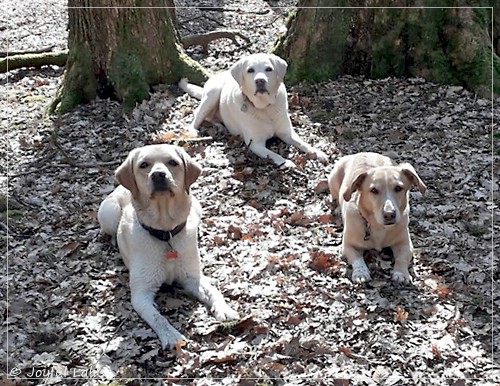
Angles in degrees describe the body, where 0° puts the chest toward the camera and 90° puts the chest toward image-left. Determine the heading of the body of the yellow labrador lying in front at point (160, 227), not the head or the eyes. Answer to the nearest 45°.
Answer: approximately 315°

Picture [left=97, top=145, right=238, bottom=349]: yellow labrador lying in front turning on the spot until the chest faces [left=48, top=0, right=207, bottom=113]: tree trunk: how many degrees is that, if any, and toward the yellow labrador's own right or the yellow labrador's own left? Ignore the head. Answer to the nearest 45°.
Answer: approximately 135° to the yellow labrador's own left

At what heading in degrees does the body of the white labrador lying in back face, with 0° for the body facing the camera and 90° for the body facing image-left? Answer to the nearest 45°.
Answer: approximately 315°

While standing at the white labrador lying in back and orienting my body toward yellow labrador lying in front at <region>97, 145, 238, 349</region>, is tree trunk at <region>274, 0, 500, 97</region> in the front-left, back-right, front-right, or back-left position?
back-left

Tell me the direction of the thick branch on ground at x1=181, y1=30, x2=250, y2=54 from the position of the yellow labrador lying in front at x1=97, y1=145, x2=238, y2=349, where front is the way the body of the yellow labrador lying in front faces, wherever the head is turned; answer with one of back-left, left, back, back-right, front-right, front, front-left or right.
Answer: back-left

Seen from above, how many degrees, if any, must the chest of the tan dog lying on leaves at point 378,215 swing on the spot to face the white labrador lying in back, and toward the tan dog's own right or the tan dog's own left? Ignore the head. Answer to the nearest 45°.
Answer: approximately 135° to the tan dog's own right

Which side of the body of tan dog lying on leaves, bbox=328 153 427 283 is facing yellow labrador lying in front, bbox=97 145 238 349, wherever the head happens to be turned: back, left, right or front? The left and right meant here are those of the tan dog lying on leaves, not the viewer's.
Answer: right

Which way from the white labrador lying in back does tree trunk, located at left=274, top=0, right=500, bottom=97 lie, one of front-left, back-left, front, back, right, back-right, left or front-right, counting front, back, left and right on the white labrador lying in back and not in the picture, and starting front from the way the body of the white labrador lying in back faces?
left

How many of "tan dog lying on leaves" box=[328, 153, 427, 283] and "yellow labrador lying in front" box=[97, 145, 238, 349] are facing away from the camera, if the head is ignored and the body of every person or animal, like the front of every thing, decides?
0

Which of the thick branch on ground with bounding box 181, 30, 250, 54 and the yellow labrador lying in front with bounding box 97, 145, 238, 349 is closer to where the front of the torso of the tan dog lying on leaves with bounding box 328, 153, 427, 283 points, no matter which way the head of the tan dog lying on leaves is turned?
the yellow labrador lying in front

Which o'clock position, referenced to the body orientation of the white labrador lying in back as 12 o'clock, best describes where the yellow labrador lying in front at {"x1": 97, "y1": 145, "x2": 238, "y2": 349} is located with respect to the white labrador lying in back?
The yellow labrador lying in front is roughly at 2 o'clock from the white labrador lying in back.

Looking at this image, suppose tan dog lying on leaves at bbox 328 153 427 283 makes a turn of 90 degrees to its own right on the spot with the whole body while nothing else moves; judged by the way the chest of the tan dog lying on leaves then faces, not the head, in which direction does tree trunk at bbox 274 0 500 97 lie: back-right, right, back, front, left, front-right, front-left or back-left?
right
